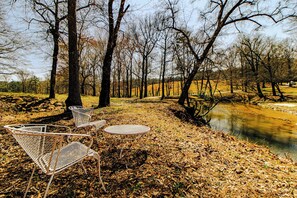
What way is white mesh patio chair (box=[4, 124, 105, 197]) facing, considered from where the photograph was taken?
facing away from the viewer and to the right of the viewer
